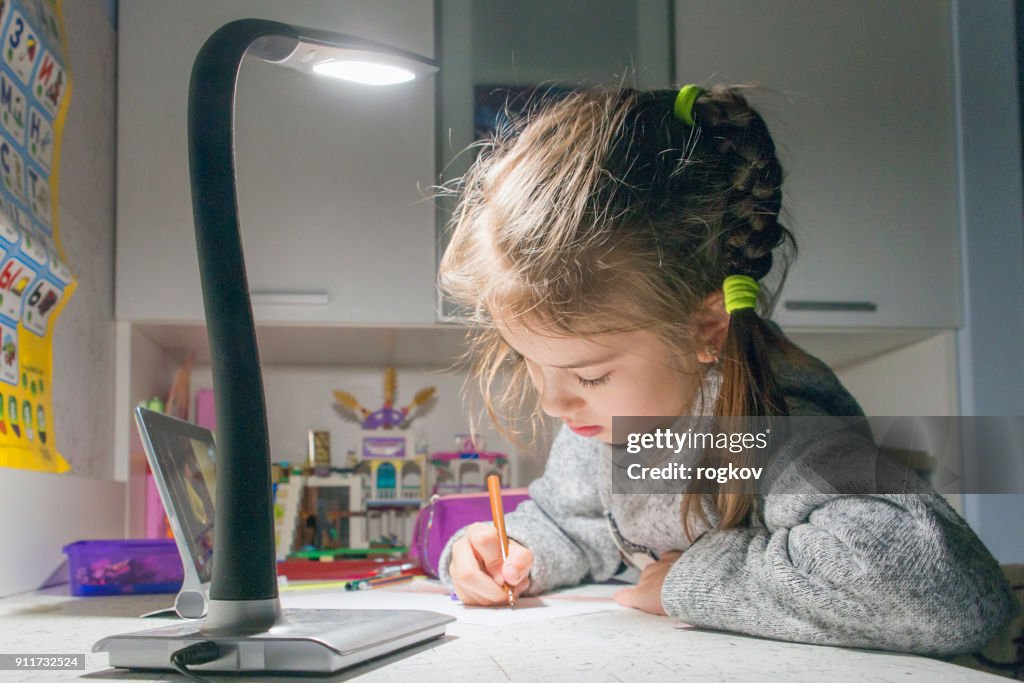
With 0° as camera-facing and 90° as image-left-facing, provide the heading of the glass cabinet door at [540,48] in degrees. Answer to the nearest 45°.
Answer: approximately 0°

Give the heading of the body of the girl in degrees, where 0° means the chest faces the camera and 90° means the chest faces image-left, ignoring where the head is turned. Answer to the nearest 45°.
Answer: approximately 45°

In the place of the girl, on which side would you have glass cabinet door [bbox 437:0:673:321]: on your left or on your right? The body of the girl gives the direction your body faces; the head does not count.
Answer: on your right

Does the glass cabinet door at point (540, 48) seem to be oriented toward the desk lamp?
yes

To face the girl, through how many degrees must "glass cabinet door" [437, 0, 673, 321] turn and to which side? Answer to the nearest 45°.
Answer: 0° — it already faces them
